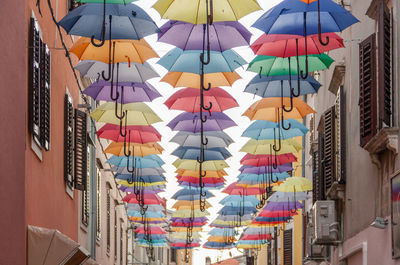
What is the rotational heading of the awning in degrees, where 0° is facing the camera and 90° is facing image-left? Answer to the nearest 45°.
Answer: approximately 270°

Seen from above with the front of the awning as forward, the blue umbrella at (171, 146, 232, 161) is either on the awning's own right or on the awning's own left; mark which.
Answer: on the awning's own left
